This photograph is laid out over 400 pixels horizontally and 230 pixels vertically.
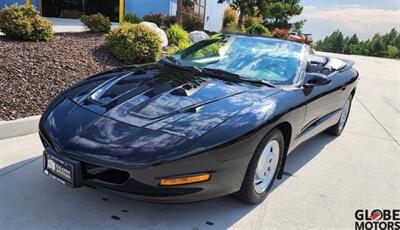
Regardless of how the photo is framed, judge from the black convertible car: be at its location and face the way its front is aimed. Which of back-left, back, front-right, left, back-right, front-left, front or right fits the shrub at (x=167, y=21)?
back-right

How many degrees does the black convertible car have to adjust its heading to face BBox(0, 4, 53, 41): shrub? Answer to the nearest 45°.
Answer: approximately 90° to its right

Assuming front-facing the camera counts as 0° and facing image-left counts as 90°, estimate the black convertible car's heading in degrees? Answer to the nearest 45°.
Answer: approximately 45°

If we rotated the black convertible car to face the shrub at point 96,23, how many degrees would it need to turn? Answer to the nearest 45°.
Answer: approximately 135° to its right

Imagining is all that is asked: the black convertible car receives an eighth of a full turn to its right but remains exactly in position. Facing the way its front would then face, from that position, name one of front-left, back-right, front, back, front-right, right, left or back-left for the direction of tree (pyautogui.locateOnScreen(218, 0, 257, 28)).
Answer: right

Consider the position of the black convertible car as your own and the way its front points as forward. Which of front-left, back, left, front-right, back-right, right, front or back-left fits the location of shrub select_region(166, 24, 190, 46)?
back-right

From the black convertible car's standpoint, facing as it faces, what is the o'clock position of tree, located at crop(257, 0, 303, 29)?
The tree is roughly at 5 o'clock from the black convertible car.

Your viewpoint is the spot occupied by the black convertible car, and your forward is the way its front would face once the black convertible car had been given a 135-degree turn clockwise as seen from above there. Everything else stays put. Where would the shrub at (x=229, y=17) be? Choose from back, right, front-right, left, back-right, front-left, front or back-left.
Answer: front
